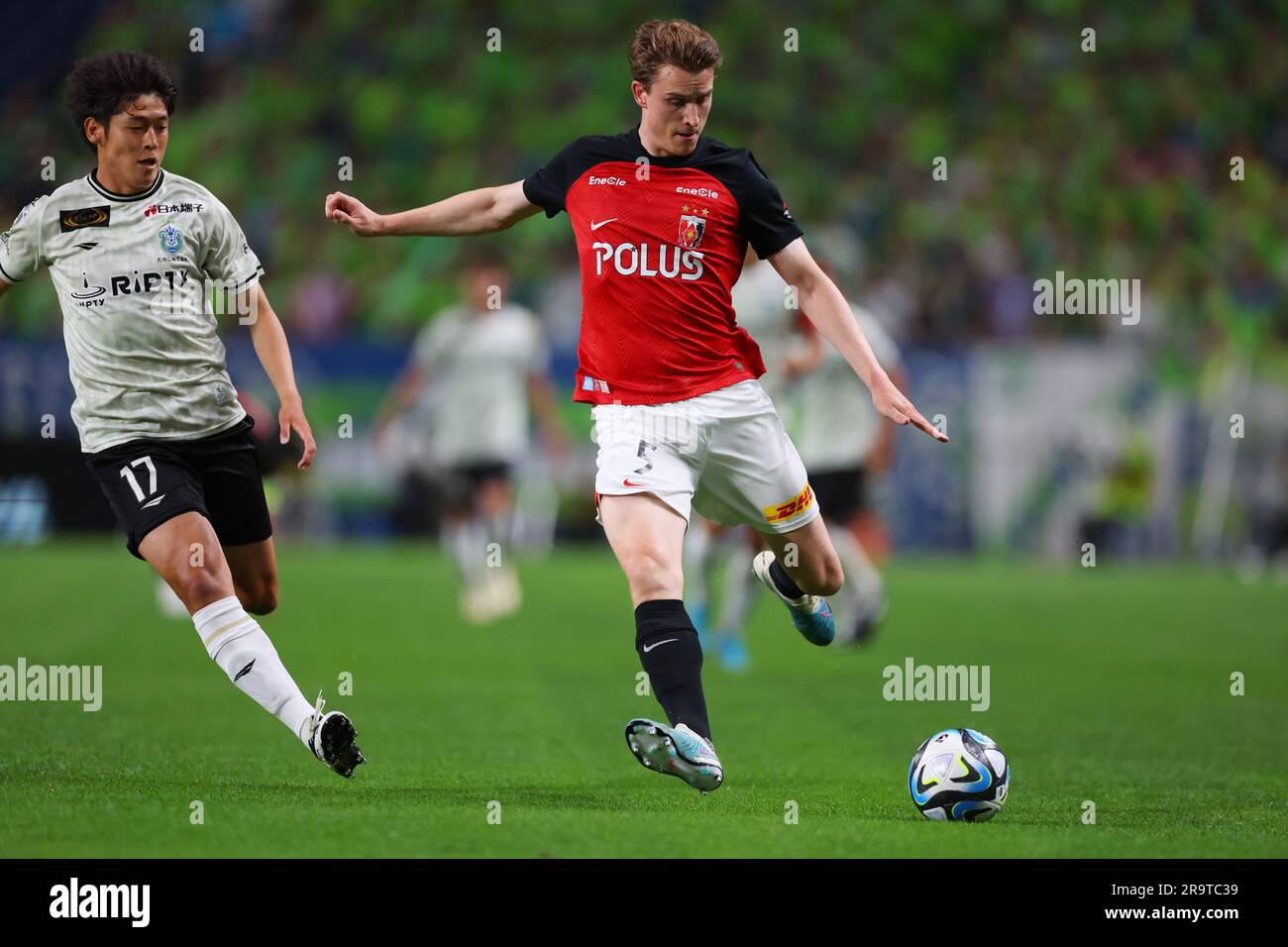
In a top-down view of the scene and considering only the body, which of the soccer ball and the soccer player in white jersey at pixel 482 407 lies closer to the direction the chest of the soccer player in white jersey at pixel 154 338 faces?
the soccer ball

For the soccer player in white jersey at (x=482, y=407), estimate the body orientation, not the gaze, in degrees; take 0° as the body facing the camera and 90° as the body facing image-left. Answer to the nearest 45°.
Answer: approximately 0°

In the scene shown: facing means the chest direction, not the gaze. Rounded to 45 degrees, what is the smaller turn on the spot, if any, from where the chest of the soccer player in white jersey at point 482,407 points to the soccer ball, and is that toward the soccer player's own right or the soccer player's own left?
0° — they already face it

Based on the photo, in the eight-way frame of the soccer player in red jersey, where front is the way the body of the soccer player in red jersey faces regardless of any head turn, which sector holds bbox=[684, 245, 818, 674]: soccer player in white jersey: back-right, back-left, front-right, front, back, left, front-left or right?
back

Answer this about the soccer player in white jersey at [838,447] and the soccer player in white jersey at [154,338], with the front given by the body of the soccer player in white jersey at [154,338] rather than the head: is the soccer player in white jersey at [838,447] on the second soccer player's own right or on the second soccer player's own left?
on the second soccer player's own left

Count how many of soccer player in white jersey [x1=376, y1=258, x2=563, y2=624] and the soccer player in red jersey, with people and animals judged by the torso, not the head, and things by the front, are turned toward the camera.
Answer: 2

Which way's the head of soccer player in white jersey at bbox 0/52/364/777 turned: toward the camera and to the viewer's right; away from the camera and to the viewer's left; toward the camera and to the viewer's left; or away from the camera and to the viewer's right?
toward the camera and to the viewer's right

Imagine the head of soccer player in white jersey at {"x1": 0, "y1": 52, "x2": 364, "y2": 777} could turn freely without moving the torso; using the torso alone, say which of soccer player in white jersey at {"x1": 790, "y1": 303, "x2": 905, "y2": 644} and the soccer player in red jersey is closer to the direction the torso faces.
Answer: the soccer player in red jersey

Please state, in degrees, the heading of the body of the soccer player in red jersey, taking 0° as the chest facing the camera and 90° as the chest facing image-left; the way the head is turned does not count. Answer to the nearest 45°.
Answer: approximately 0°

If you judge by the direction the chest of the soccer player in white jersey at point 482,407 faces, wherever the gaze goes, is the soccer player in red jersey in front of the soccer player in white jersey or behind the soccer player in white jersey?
in front
